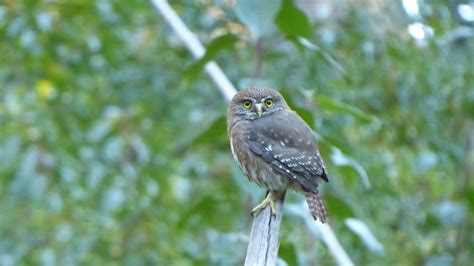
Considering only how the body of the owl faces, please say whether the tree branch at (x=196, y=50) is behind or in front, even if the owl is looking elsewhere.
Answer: in front

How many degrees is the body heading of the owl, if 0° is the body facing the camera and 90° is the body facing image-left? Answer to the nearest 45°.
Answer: approximately 90°
